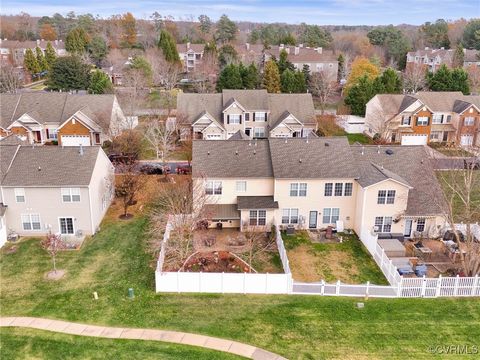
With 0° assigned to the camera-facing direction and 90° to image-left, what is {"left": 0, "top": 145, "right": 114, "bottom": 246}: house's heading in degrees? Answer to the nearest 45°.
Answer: approximately 180°

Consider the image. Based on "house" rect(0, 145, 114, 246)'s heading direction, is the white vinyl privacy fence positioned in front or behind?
behind

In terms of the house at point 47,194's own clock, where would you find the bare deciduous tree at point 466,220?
The bare deciduous tree is roughly at 4 o'clock from the house.

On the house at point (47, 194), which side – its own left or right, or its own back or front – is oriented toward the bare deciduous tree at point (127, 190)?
right

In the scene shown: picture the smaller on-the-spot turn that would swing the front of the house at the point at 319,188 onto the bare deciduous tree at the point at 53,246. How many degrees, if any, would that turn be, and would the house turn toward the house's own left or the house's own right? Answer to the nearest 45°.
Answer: approximately 135° to the house's own left

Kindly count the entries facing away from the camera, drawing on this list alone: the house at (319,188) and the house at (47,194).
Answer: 2

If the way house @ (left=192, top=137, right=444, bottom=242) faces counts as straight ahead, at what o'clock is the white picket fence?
The white picket fence is roughly at 6 o'clock from the house.

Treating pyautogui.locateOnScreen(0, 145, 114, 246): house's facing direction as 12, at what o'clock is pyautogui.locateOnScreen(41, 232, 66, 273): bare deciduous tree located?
The bare deciduous tree is roughly at 6 o'clock from the house.

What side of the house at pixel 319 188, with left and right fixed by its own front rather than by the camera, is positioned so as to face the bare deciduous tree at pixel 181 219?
left

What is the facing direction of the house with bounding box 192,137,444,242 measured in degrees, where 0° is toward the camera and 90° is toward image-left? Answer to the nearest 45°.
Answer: approximately 180°

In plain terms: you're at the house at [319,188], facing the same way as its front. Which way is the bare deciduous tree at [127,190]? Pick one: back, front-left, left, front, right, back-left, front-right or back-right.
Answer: left
